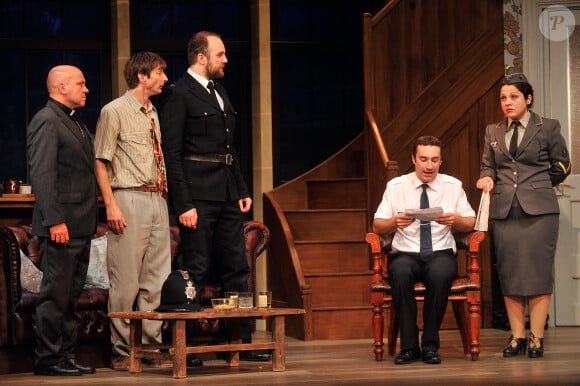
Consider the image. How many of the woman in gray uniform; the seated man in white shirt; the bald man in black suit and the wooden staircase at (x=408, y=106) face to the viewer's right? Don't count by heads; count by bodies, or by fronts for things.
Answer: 1

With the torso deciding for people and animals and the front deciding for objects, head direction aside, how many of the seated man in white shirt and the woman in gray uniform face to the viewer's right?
0

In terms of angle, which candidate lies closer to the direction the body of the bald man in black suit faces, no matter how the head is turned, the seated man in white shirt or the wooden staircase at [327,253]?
the seated man in white shirt

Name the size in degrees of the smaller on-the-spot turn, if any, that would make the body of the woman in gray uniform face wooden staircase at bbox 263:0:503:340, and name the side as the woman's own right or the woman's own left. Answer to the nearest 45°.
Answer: approximately 90° to the woman's own right

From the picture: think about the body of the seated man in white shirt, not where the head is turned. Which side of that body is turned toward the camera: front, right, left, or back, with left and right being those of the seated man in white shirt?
front

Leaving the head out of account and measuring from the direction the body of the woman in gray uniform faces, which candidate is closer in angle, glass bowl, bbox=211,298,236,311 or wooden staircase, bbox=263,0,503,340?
the glass bowl

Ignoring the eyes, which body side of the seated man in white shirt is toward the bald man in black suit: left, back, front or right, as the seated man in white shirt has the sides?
right

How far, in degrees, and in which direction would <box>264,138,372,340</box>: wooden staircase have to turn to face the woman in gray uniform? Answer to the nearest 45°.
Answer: approximately 45° to its left

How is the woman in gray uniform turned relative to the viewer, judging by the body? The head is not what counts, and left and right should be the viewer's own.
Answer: facing the viewer and to the left of the viewer

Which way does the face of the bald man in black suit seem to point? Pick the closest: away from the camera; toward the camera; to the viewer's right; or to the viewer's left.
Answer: to the viewer's right

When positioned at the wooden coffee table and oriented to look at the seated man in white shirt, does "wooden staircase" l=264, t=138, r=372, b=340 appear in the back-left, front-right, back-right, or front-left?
front-left

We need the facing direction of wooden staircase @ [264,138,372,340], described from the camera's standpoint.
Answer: facing the viewer

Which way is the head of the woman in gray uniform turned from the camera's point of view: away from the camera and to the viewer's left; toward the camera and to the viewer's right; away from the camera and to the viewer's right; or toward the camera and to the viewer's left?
toward the camera and to the viewer's left

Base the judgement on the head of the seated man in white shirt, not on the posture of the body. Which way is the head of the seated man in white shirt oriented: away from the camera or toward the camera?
toward the camera

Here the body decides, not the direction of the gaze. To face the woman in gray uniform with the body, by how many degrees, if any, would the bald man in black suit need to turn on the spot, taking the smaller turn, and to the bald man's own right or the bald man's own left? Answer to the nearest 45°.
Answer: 0° — they already face them

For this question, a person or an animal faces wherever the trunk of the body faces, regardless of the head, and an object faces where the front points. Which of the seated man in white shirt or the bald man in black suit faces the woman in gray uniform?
the bald man in black suit
